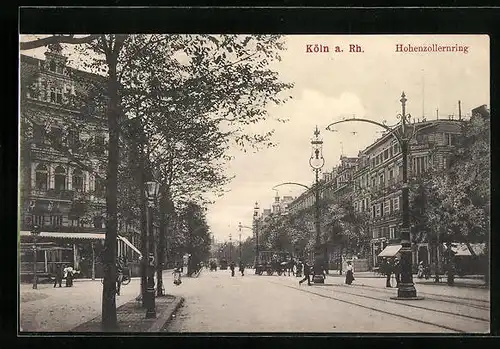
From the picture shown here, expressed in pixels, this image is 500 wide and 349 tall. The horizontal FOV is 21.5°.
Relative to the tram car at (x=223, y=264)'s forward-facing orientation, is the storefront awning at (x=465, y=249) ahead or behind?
ahead

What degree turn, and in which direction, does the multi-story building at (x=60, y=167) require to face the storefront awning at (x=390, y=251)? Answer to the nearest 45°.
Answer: approximately 45° to its left

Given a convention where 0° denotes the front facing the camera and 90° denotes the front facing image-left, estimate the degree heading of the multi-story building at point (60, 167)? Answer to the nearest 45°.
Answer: approximately 315°

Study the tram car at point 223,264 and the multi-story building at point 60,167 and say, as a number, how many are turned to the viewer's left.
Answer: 0

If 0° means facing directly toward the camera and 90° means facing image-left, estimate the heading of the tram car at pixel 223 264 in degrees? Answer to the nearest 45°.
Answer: approximately 0°

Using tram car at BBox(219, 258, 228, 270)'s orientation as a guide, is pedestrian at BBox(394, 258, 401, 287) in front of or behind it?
in front

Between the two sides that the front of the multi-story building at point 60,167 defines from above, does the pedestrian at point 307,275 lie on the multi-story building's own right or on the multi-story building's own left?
on the multi-story building's own left

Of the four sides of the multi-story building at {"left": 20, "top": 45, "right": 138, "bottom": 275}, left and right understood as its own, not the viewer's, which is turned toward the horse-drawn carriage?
left
